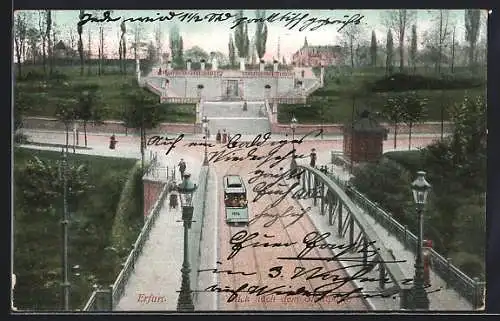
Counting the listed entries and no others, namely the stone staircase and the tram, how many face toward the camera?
2

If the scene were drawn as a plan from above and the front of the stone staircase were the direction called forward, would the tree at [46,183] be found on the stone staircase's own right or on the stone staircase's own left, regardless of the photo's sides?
on the stone staircase's own right

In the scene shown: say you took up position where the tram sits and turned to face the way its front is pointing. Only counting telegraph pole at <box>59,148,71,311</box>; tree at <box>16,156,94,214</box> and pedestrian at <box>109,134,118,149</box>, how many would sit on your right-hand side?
3

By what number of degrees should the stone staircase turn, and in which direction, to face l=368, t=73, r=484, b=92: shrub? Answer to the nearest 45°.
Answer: approximately 90° to its left

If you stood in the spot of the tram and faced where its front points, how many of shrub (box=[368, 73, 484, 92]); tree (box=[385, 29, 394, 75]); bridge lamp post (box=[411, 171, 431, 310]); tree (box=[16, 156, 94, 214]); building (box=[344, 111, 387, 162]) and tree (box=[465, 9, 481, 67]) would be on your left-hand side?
5

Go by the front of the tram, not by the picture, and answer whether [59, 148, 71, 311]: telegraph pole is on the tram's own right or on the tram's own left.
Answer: on the tram's own right
